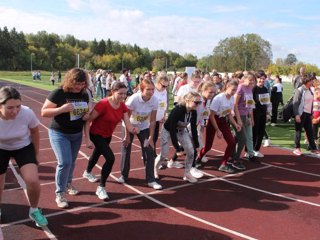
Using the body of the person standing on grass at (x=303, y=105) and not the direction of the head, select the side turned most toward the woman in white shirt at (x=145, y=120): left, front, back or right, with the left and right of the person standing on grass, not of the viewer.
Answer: right

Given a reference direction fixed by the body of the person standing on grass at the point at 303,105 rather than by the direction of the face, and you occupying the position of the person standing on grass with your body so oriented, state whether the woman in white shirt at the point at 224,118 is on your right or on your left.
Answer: on your right

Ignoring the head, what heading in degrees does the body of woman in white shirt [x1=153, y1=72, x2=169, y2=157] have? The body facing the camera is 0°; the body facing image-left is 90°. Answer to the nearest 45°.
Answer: approximately 315°

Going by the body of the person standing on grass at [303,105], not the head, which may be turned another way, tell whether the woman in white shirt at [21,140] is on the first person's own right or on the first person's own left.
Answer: on the first person's own right
